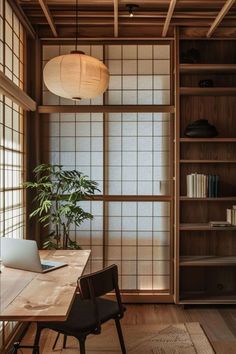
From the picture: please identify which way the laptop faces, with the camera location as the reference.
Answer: facing away from the viewer and to the right of the viewer

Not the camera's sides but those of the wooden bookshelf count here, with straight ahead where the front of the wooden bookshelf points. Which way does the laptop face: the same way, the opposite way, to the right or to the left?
the opposite way

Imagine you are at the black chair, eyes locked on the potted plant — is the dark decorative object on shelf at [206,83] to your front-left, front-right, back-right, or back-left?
front-right

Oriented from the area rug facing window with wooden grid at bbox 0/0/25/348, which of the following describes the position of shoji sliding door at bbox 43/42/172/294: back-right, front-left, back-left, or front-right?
front-right

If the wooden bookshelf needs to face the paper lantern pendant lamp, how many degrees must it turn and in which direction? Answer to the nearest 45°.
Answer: approximately 45° to its right

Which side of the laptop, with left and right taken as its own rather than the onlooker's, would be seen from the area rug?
front

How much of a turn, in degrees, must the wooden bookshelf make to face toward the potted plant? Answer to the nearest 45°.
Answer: approximately 45° to its right

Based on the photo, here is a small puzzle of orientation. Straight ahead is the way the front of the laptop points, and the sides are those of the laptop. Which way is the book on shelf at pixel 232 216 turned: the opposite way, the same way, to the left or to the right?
the opposite way

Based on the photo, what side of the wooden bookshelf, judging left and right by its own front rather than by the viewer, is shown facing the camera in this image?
front
